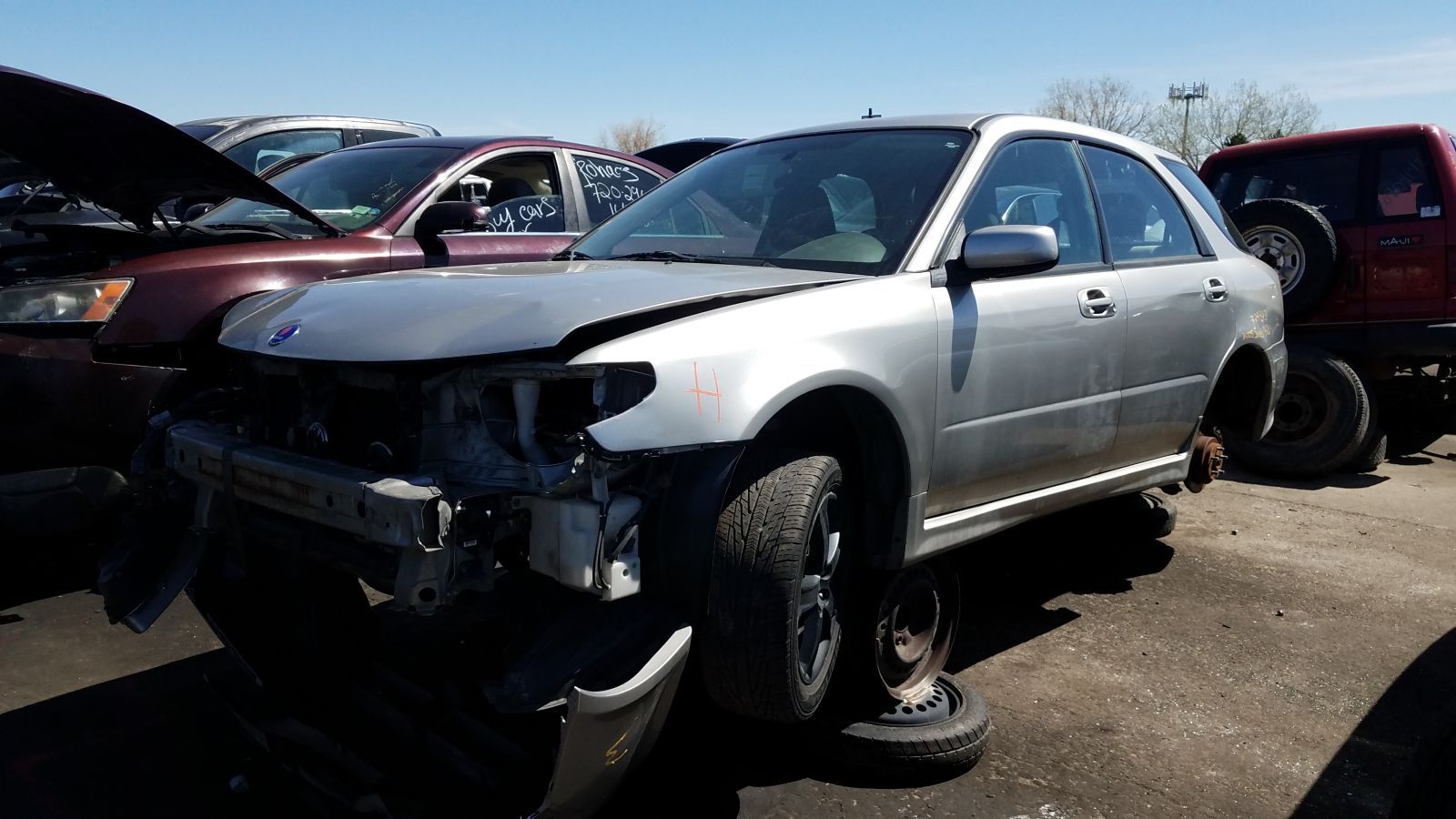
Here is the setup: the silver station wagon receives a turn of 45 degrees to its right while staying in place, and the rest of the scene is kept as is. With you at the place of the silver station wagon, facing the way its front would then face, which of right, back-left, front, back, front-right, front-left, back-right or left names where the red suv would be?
back-right

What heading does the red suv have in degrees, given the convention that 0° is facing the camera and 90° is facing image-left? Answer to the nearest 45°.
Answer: approximately 225°

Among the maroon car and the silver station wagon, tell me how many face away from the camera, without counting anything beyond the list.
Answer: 0

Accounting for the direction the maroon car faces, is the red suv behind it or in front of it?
behind

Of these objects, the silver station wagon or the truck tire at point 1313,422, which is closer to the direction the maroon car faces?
the silver station wagon

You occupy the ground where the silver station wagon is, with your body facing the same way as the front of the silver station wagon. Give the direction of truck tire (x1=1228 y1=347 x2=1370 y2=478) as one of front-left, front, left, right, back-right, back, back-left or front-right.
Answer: back

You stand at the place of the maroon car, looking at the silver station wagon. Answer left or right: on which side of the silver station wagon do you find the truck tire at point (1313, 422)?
left

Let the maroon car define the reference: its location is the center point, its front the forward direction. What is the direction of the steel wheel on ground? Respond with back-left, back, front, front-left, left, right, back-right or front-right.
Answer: left
